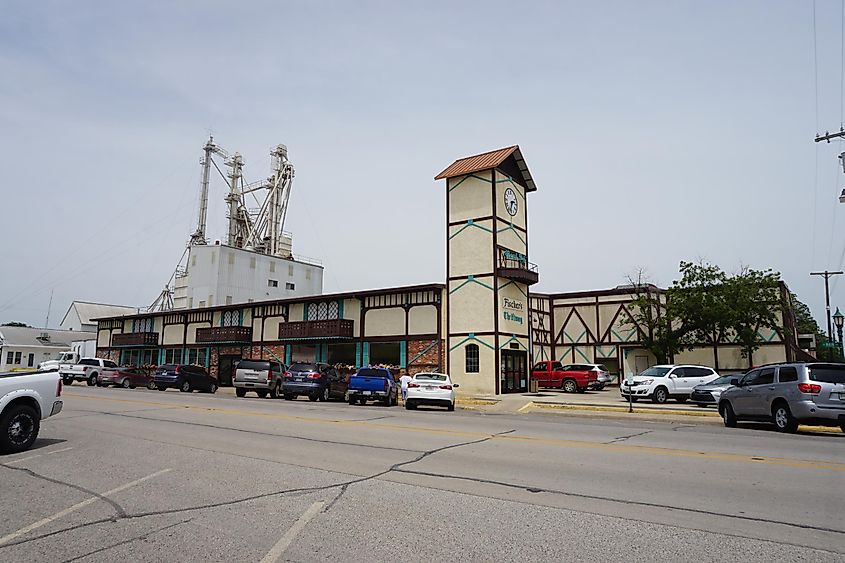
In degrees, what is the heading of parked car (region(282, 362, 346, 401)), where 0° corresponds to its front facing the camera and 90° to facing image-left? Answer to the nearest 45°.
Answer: approximately 225°

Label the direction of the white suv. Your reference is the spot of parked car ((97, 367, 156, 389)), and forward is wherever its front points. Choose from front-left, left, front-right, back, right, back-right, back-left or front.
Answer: right

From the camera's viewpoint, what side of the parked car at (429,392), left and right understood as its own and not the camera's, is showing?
back

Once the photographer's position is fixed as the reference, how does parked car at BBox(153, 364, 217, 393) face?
facing away from the viewer and to the right of the viewer

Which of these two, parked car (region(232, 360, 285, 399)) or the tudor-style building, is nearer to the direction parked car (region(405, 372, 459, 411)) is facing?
the tudor-style building

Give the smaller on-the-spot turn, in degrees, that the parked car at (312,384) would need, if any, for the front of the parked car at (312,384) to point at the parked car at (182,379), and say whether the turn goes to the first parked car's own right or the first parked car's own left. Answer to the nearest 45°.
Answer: approximately 90° to the first parked car's own left

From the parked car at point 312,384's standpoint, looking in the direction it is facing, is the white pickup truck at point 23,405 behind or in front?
behind

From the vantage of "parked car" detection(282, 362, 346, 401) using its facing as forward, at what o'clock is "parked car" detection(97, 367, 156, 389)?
"parked car" detection(97, 367, 156, 389) is roughly at 9 o'clock from "parked car" detection(282, 362, 346, 401).

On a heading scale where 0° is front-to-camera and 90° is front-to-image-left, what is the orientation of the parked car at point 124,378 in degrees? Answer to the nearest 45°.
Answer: approximately 225°

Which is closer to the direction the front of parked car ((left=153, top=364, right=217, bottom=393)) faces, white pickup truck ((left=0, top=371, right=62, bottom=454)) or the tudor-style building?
the tudor-style building

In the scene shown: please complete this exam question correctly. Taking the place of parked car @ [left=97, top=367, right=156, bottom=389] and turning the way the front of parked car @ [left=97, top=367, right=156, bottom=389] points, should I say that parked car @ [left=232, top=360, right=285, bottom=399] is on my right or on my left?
on my right

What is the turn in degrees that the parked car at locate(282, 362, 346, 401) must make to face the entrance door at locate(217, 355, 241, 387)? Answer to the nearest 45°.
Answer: approximately 45° to its left

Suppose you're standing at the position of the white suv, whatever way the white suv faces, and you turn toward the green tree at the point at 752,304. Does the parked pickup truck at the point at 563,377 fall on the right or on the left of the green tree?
left

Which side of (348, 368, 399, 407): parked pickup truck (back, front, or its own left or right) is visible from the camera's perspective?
back

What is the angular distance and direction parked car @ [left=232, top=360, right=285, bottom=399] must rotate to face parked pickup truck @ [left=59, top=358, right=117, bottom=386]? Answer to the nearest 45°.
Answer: approximately 90° to its left

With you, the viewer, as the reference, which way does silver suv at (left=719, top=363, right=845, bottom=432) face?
facing away from the viewer and to the left of the viewer

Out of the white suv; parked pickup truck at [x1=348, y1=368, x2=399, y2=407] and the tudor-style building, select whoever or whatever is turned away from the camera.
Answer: the parked pickup truck

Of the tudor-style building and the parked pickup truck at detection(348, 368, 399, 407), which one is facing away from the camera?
the parked pickup truck
